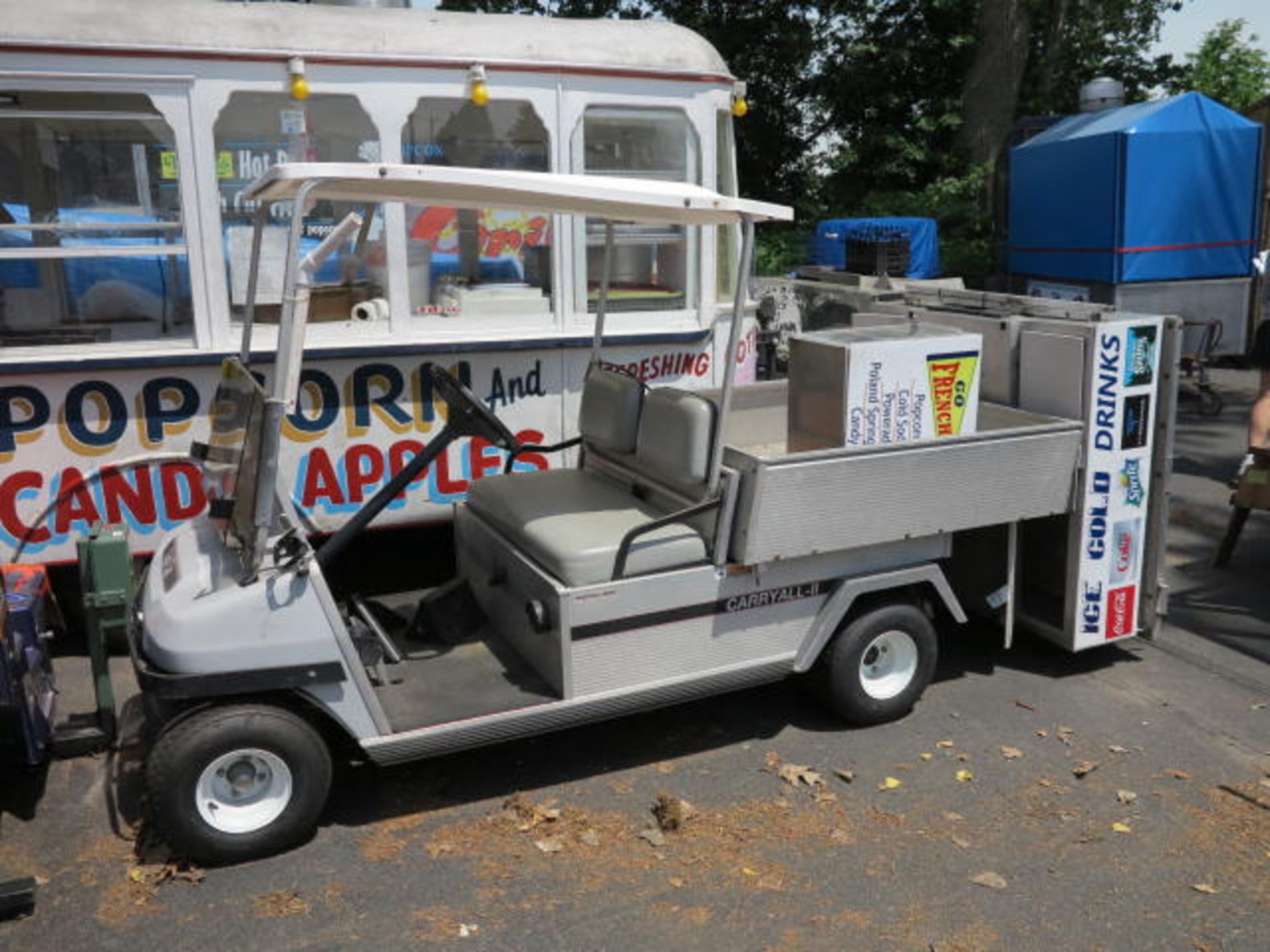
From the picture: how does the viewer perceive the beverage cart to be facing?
facing the viewer and to the left of the viewer

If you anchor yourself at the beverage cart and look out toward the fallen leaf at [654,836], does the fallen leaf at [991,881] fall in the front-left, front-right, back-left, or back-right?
front-left

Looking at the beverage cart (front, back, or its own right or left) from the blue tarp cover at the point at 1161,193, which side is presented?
back

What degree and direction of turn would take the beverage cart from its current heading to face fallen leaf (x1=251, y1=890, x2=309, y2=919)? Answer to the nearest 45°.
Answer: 0° — it already faces it

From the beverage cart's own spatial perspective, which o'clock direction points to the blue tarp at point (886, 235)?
The blue tarp is roughly at 5 o'clock from the beverage cart.
